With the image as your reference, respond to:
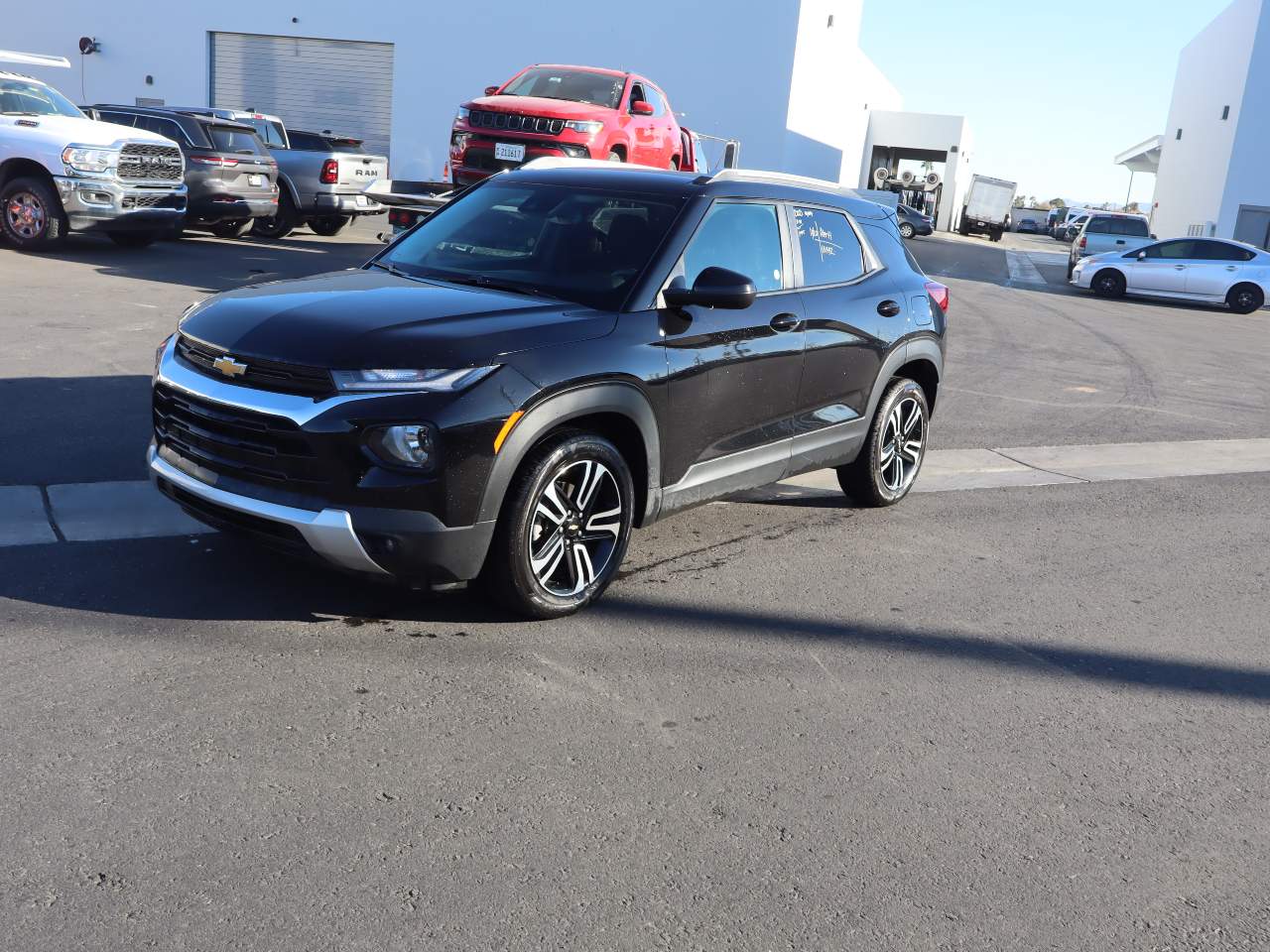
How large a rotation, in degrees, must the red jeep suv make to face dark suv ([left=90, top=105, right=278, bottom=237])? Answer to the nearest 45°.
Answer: approximately 45° to its right

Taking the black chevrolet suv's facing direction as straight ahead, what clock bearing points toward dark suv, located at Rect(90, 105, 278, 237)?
The dark suv is roughly at 4 o'clock from the black chevrolet suv.

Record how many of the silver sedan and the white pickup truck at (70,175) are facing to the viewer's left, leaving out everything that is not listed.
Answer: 1

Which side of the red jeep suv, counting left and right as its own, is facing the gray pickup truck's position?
right

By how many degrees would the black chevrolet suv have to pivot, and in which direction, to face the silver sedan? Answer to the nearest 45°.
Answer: approximately 180°

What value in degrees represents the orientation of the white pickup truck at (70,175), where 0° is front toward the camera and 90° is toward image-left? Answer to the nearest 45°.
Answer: approximately 315°

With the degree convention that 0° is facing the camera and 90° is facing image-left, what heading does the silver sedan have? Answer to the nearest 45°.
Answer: approximately 90°

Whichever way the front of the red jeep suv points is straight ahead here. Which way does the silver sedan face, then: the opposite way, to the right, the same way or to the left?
to the right

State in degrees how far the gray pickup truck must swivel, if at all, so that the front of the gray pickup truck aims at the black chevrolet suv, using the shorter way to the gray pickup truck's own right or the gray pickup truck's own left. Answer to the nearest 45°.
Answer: approximately 135° to the gray pickup truck's own left

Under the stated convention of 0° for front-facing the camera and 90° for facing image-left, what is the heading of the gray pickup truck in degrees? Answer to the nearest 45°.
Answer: approximately 135°

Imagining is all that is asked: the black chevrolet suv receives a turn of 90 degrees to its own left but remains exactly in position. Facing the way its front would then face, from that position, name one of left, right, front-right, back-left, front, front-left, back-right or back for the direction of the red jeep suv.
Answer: back-left

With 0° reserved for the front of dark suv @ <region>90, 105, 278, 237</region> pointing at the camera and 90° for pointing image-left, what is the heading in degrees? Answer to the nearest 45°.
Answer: approximately 135°
